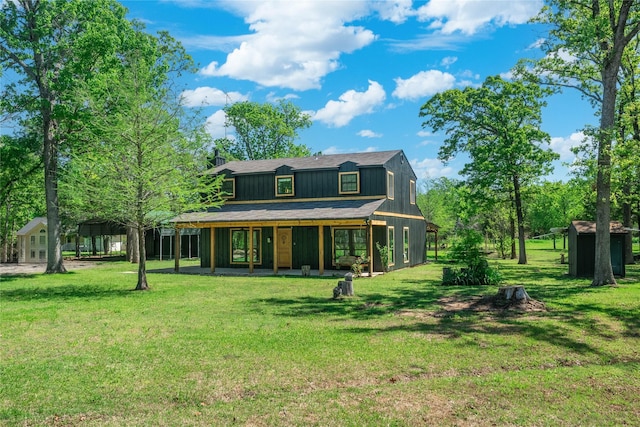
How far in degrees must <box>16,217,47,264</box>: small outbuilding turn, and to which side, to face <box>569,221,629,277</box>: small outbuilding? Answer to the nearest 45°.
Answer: approximately 45° to its left

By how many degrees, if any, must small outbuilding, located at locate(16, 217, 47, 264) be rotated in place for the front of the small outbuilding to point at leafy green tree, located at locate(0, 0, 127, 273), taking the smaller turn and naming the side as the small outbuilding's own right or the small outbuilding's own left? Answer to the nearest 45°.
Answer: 0° — it already faces it

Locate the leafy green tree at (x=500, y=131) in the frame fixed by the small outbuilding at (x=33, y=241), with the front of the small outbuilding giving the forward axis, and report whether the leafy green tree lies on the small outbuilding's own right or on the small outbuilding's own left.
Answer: on the small outbuilding's own left

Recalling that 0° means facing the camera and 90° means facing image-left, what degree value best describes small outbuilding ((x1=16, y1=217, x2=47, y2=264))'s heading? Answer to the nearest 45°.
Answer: approximately 0°

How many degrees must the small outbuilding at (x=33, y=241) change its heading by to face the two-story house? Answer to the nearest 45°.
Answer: approximately 45° to its left
